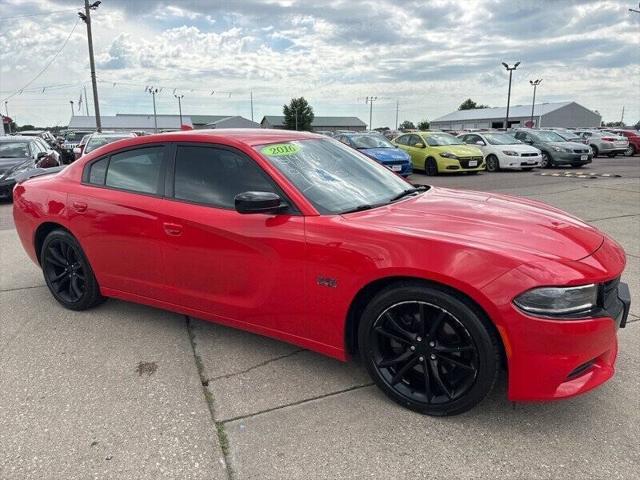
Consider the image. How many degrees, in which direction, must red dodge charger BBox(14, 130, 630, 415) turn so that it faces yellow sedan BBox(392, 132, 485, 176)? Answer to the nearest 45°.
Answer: approximately 135° to its left

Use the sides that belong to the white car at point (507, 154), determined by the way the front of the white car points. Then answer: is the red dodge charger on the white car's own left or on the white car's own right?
on the white car's own right

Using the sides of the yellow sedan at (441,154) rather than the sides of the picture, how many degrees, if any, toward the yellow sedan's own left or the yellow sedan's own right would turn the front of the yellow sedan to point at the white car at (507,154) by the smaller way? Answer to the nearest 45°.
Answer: approximately 90° to the yellow sedan's own left

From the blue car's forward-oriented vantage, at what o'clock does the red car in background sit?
The red car in background is roughly at 9 o'clock from the blue car.

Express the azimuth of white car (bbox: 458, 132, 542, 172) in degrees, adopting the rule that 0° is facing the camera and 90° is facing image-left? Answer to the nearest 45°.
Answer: approximately 315°

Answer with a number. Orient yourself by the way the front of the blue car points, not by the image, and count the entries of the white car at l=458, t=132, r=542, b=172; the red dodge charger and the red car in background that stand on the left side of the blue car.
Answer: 2

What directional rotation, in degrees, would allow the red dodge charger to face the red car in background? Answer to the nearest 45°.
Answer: approximately 90° to its left

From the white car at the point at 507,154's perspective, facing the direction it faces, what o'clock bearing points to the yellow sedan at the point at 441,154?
The yellow sedan is roughly at 3 o'clock from the white car.

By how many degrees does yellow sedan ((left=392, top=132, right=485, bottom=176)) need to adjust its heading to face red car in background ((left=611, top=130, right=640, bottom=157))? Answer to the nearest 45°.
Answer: approximately 90° to its left

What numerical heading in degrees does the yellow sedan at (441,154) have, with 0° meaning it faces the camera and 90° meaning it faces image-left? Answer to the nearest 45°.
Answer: approximately 315°

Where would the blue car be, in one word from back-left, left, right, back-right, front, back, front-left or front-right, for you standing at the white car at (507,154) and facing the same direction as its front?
right

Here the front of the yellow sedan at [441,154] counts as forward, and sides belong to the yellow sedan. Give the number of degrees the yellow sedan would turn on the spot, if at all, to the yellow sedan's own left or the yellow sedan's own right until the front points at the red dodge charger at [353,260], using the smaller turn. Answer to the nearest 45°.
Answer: approximately 45° to the yellow sedan's own right

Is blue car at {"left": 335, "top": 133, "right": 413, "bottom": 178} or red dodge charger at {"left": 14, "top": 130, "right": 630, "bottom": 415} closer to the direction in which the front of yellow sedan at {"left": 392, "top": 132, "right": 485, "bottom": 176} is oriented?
the red dodge charger
